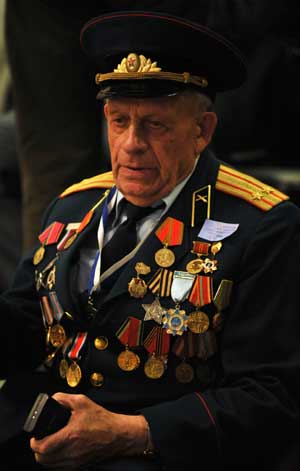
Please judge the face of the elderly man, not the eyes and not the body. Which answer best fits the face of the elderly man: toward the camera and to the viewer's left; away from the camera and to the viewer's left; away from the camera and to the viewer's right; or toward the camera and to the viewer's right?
toward the camera and to the viewer's left

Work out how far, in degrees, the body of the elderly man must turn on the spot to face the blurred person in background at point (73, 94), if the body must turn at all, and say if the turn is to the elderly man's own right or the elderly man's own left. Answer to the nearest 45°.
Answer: approximately 135° to the elderly man's own right

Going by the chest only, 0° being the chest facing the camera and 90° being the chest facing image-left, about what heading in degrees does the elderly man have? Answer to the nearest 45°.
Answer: approximately 45°
